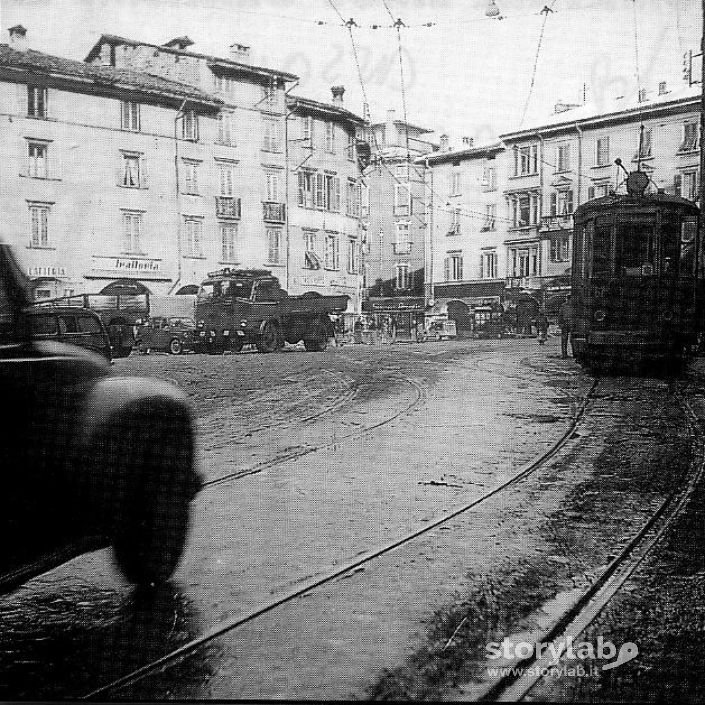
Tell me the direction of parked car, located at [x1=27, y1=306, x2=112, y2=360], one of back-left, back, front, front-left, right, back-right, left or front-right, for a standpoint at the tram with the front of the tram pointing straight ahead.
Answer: front-right

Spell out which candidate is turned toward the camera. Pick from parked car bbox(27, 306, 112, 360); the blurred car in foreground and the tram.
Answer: the tram

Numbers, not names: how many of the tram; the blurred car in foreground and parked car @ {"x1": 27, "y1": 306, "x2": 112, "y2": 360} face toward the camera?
1

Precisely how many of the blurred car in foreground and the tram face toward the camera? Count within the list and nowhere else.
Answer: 1

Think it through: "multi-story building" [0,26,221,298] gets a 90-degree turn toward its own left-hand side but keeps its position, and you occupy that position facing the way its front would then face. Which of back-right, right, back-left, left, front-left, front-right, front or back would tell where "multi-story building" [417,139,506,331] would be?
front-right

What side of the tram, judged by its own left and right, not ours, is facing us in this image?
front

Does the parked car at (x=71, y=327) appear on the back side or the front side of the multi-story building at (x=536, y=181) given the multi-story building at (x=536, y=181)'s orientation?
on the front side

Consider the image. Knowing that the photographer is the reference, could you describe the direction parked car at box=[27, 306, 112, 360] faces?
facing to the left of the viewer

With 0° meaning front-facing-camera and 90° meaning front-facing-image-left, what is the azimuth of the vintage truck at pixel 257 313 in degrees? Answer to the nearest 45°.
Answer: approximately 45°

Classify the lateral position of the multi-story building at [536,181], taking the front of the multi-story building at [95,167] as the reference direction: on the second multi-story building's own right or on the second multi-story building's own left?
on the second multi-story building's own left

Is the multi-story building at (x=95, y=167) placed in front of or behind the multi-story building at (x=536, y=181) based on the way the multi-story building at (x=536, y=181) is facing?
in front
